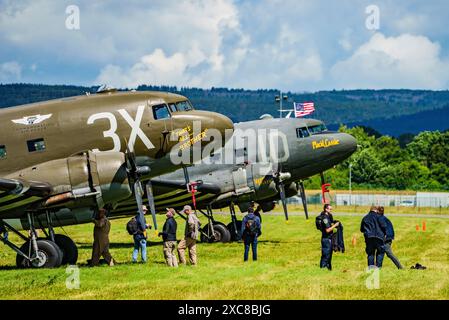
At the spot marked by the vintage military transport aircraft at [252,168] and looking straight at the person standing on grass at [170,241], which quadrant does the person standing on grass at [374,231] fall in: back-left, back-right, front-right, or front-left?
front-left

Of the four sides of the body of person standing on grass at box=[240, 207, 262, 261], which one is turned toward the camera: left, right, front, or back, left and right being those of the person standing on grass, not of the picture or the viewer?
back

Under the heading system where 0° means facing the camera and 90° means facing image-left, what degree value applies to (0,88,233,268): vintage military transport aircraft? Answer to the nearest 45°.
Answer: approximately 270°

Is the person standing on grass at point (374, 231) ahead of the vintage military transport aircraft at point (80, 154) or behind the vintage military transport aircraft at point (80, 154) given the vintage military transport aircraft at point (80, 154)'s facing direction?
ahead
